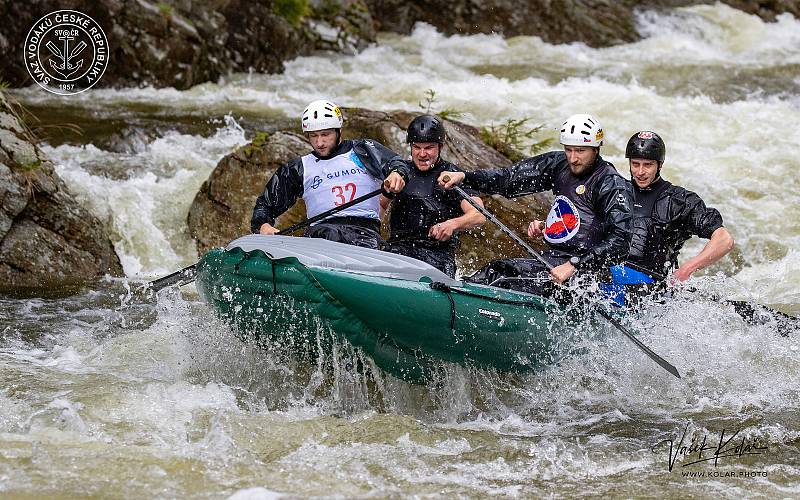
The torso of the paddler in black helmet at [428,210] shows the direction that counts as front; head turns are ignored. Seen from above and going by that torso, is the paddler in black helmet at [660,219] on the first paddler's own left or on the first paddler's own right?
on the first paddler's own left

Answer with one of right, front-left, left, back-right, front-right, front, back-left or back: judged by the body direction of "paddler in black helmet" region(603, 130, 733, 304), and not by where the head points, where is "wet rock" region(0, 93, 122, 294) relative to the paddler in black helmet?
front-right

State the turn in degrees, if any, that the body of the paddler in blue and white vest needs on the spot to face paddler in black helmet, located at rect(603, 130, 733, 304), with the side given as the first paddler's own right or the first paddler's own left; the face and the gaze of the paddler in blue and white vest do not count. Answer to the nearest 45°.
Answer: approximately 90° to the first paddler's own left

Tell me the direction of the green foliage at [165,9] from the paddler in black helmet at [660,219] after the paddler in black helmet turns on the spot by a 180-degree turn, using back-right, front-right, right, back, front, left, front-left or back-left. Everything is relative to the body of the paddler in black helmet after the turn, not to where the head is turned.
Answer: left

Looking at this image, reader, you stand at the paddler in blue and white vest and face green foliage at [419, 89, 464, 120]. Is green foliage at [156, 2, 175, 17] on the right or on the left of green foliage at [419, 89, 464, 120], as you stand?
left

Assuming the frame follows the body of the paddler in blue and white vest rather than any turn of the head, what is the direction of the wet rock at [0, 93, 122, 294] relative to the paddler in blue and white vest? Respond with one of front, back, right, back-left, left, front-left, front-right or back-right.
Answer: back-right

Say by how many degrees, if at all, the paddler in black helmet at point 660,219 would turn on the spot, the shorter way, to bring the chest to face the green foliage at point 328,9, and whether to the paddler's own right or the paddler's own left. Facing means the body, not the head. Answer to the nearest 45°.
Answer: approximately 90° to the paddler's own right

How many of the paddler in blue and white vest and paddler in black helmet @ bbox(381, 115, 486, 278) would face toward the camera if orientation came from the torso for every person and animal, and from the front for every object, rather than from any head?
2

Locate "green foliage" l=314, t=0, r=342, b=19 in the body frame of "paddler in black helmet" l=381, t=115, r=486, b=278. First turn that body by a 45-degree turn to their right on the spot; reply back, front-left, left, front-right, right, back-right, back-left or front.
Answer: back-right

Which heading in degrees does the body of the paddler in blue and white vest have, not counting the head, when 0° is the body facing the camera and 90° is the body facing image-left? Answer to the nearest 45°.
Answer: approximately 0°
